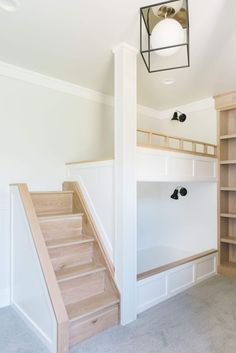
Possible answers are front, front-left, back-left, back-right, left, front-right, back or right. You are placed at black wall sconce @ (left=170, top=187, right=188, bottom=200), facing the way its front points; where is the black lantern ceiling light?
front-left

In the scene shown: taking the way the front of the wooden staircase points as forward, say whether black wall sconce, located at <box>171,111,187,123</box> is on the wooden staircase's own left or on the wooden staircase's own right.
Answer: on the wooden staircase's own left

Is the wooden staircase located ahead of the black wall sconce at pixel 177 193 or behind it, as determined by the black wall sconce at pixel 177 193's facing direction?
ahead

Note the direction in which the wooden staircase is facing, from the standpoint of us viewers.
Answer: facing the viewer and to the right of the viewer

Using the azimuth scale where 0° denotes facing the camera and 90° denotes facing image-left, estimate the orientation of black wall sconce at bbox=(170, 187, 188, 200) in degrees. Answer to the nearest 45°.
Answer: approximately 45°

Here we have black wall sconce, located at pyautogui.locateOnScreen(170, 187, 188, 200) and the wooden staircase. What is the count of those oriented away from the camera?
0

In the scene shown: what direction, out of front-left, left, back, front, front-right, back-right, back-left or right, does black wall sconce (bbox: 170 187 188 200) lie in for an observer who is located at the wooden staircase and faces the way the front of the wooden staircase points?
left
